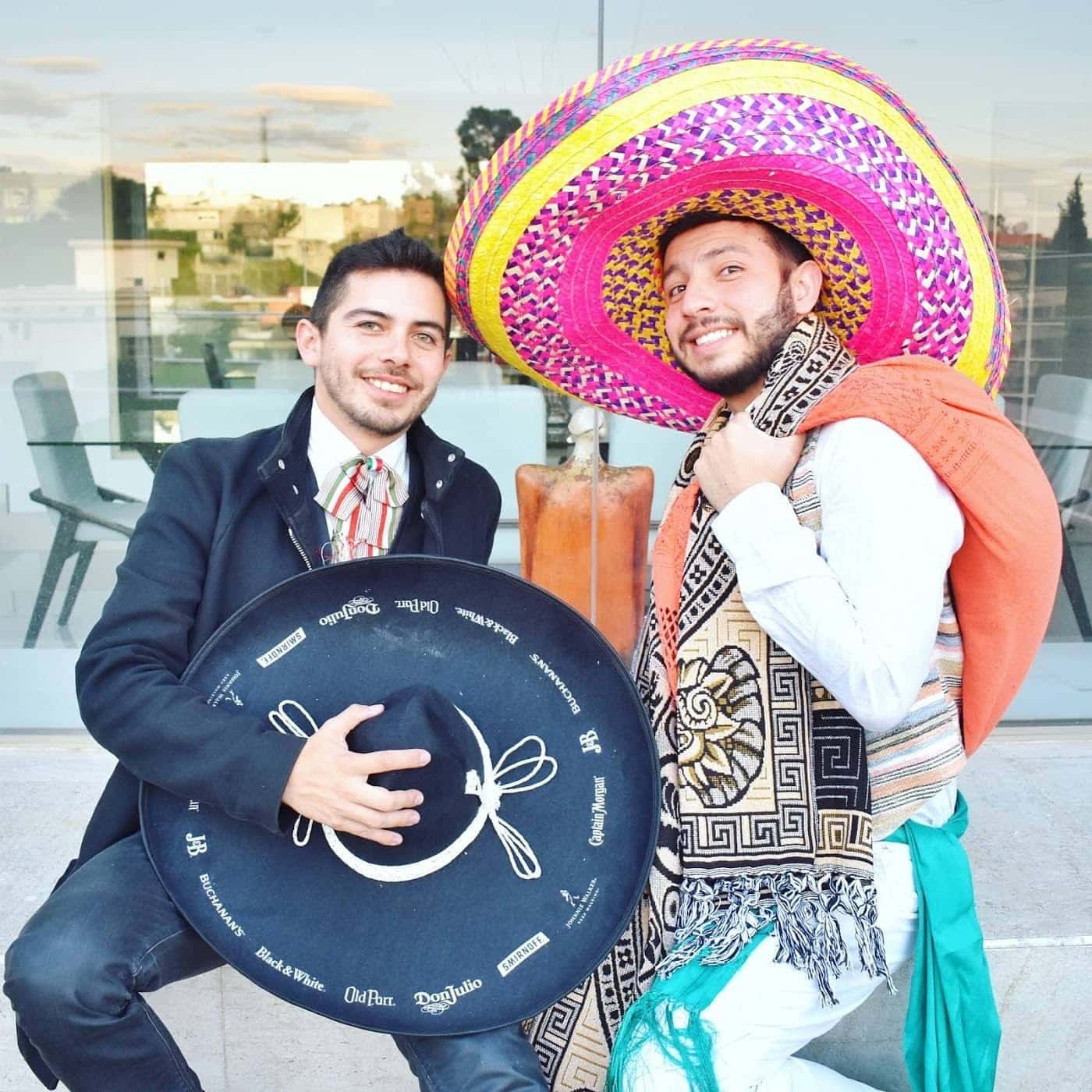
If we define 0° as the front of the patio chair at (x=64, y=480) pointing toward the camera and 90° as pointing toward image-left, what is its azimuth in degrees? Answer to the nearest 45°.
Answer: approximately 315°

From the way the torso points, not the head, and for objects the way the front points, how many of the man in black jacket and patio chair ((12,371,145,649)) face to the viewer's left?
0

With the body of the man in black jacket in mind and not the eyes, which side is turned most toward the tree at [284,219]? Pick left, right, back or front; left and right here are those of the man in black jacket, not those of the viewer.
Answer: back

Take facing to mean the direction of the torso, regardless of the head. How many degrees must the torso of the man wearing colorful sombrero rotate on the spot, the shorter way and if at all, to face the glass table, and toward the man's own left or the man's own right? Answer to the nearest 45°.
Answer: approximately 90° to the man's own right

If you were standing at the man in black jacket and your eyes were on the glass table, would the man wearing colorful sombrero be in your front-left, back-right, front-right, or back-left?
back-right

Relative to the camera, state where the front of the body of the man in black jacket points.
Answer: toward the camera

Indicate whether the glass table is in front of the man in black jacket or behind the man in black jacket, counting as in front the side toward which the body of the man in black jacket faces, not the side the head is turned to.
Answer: behind

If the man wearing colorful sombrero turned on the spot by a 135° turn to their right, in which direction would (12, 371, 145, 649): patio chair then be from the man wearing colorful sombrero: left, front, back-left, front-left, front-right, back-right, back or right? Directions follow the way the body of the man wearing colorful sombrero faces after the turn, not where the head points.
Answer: front-left

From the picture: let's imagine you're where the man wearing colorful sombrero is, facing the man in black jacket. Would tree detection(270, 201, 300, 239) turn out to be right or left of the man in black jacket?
right

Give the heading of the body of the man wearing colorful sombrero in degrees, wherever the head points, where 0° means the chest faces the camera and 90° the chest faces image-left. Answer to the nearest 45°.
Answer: approximately 45°

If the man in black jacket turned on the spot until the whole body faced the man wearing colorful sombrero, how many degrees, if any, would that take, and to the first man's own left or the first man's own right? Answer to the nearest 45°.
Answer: approximately 90° to the first man's own left

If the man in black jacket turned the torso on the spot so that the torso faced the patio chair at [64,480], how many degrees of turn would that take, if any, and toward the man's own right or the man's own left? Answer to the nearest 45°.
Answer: approximately 180°
